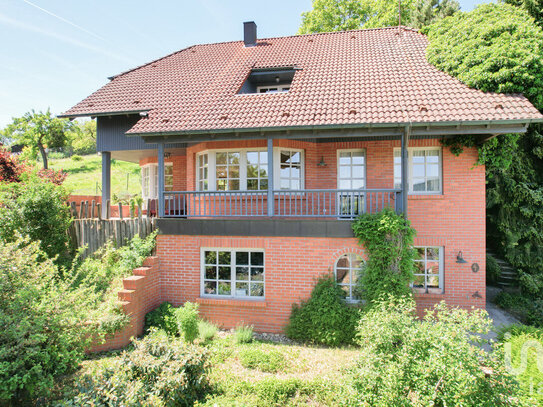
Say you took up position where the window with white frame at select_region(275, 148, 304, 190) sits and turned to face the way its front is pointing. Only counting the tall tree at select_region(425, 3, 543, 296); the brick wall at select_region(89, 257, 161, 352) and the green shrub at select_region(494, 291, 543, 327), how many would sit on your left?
2

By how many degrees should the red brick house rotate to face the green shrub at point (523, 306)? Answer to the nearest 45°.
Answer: approximately 90° to its left

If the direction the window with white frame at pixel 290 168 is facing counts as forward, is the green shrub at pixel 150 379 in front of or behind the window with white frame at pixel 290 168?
in front

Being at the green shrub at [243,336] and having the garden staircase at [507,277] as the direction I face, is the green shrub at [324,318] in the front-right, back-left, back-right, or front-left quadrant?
front-right

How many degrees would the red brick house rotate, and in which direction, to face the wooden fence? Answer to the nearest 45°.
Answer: approximately 90° to its right

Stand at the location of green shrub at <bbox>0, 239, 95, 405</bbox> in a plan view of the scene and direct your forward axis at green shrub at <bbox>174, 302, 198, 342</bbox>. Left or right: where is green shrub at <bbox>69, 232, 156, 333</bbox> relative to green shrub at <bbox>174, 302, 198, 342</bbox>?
left

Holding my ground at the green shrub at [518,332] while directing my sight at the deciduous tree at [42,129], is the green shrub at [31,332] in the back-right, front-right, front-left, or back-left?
front-left

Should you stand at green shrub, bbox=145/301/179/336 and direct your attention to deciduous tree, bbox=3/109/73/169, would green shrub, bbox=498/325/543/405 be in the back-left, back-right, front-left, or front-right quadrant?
back-right

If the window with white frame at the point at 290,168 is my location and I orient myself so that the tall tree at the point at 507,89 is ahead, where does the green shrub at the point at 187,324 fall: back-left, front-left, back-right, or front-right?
back-right

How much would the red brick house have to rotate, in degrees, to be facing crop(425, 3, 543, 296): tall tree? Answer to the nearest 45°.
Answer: approximately 90° to its left

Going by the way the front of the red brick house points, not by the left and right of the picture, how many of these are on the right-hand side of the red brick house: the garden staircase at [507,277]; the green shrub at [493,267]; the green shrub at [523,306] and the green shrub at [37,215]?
1

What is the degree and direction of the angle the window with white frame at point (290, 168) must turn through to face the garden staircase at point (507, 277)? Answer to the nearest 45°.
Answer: approximately 90° to its left

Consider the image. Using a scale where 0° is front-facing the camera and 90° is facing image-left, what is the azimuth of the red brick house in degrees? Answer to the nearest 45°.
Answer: approximately 0°

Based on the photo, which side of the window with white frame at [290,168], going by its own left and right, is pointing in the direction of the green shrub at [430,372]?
front

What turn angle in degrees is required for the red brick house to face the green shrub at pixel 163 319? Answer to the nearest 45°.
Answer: approximately 90° to its right

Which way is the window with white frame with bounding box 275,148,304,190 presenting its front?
toward the camera

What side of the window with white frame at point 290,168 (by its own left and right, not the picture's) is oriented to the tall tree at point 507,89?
left
